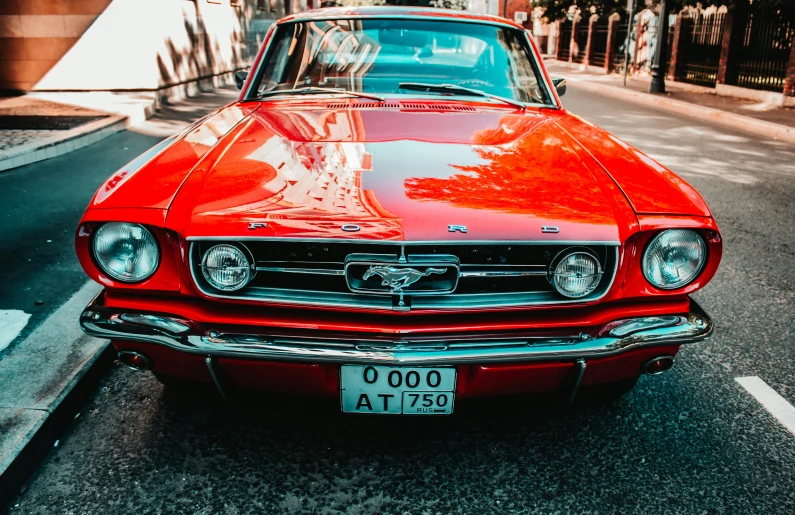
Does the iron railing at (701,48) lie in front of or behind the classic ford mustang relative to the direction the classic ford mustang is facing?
behind

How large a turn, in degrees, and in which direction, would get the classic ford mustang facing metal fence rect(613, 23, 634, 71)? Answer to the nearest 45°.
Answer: approximately 180°

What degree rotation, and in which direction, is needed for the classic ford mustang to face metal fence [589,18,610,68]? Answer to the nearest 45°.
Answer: approximately 180°

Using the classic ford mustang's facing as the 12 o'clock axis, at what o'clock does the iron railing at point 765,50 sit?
The iron railing is roughly at 7 o'clock from the classic ford mustang.

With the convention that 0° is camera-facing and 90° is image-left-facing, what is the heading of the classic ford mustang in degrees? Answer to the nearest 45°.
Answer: approximately 0°

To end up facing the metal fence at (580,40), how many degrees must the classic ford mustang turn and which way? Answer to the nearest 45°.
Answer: approximately 180°
